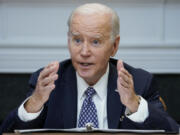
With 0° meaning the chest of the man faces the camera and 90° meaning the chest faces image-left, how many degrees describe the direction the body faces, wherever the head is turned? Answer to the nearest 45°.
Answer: approximately 0°
